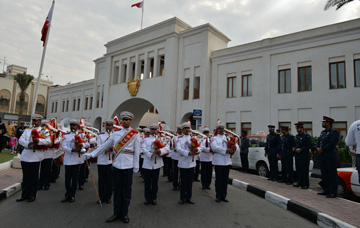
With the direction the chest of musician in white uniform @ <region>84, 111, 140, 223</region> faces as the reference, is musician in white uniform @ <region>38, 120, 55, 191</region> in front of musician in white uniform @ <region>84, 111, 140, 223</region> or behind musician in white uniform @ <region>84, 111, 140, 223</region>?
behind

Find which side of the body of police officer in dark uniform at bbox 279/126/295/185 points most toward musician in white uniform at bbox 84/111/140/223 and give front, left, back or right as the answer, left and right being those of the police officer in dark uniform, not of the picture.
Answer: front

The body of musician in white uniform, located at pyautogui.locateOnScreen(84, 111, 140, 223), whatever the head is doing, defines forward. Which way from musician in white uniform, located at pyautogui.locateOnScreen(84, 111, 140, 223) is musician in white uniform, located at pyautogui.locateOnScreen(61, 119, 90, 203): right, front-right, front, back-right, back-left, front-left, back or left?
back-right

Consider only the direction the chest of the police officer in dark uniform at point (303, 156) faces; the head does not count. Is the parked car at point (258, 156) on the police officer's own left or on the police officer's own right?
on the police officer's own right

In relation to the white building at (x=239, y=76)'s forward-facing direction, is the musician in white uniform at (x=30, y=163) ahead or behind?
ahead

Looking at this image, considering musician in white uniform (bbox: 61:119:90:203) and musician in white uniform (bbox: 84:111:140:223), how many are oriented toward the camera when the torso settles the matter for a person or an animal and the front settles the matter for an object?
2

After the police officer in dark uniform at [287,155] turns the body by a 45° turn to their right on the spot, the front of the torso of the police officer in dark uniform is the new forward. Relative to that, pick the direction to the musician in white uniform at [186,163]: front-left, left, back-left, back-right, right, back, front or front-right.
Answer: front-left

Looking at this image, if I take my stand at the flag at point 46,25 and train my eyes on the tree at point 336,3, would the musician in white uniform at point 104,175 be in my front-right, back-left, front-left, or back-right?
front-right

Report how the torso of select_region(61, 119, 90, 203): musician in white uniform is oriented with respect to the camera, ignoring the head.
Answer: toward the camera

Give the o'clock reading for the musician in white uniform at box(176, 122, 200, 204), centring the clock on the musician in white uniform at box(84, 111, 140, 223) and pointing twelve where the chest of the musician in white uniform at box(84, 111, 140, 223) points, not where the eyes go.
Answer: the musician in white uniform at box(176, 122, 200, 204) is roughly at 8 o'clock from the musician in white uniform at box(84, 111, 140, 223).

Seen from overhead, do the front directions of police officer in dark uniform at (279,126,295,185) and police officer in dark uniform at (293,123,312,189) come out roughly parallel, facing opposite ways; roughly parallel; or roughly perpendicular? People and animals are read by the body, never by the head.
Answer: roughly parallel

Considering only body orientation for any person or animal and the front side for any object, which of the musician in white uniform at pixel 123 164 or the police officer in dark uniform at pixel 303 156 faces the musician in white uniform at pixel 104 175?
the police officer in dark uniform

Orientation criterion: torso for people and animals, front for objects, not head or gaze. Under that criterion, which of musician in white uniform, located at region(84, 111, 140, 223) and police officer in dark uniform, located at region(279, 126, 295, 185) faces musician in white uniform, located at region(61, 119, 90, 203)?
the police officer in dark uniform

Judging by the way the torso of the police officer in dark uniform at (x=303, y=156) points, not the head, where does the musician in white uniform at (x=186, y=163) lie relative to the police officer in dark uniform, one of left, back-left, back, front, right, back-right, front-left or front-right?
front

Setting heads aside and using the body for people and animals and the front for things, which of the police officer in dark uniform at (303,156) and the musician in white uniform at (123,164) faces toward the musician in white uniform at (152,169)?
the police officer in dark uniform

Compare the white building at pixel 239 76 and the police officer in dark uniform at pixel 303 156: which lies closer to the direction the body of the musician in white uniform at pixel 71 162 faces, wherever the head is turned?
the police officer in dark uniform

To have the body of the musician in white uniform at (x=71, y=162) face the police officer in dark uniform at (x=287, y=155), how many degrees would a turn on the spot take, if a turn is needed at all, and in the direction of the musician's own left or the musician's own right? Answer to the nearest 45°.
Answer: approximately 90° to the musician's own left

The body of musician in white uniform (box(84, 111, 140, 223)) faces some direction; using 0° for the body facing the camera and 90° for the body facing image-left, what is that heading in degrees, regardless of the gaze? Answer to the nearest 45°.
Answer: approximately 0°

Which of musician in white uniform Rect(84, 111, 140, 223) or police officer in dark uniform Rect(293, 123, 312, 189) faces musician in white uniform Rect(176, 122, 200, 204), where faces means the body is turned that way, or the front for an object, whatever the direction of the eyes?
the police officer in dark uniform
